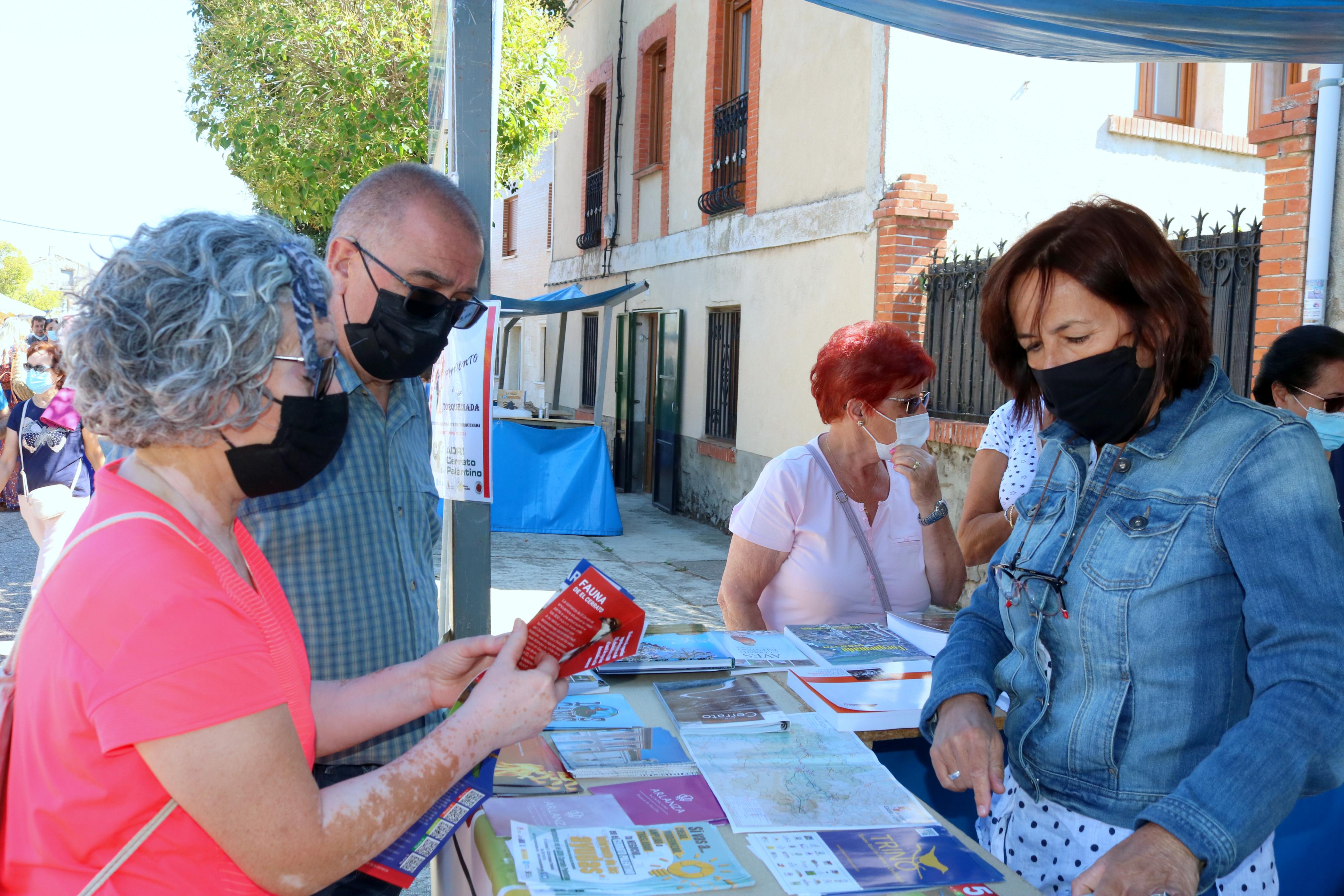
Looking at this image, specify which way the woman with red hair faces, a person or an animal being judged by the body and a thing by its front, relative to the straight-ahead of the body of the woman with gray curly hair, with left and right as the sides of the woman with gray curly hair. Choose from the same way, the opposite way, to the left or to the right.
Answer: to the right

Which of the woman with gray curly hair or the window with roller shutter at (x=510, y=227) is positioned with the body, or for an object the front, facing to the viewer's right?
the woman with gray curly hair

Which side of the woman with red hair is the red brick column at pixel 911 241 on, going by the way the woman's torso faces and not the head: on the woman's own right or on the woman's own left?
on the woman's own left

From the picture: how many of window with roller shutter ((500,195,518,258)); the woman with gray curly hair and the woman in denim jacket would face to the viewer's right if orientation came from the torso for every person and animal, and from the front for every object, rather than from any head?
1

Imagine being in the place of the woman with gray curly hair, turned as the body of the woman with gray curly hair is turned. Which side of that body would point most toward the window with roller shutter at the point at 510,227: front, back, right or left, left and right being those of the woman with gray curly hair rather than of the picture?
left

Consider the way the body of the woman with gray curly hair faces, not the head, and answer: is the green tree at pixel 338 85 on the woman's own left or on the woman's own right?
on the woman's own left

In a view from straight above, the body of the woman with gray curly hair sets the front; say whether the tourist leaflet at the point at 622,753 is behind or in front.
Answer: in front

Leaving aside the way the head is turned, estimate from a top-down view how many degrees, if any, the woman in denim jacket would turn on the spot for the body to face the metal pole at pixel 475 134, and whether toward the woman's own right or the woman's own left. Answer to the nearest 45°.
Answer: approximately 45° to the woman's own right

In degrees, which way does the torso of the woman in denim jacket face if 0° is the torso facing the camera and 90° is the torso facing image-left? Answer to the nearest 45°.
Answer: approximately 45°

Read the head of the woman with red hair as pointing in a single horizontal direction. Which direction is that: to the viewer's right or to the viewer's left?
to the viewer's right

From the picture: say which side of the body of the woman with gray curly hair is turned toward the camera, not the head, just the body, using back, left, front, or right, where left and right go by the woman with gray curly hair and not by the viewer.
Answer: right

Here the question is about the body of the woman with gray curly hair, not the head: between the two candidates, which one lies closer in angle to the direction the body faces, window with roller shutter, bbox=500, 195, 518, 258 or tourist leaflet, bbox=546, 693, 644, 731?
the tourist leaflet

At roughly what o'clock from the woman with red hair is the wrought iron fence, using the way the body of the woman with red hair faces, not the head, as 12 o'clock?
The wrought iron fence is roughly at 8 o'clock from the woman with red hair.

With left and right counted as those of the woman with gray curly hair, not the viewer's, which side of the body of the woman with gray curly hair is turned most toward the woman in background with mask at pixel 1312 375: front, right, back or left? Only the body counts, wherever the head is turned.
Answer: front

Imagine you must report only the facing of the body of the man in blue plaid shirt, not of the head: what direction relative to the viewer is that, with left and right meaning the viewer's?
facing the viewer and to the right of the viewer
